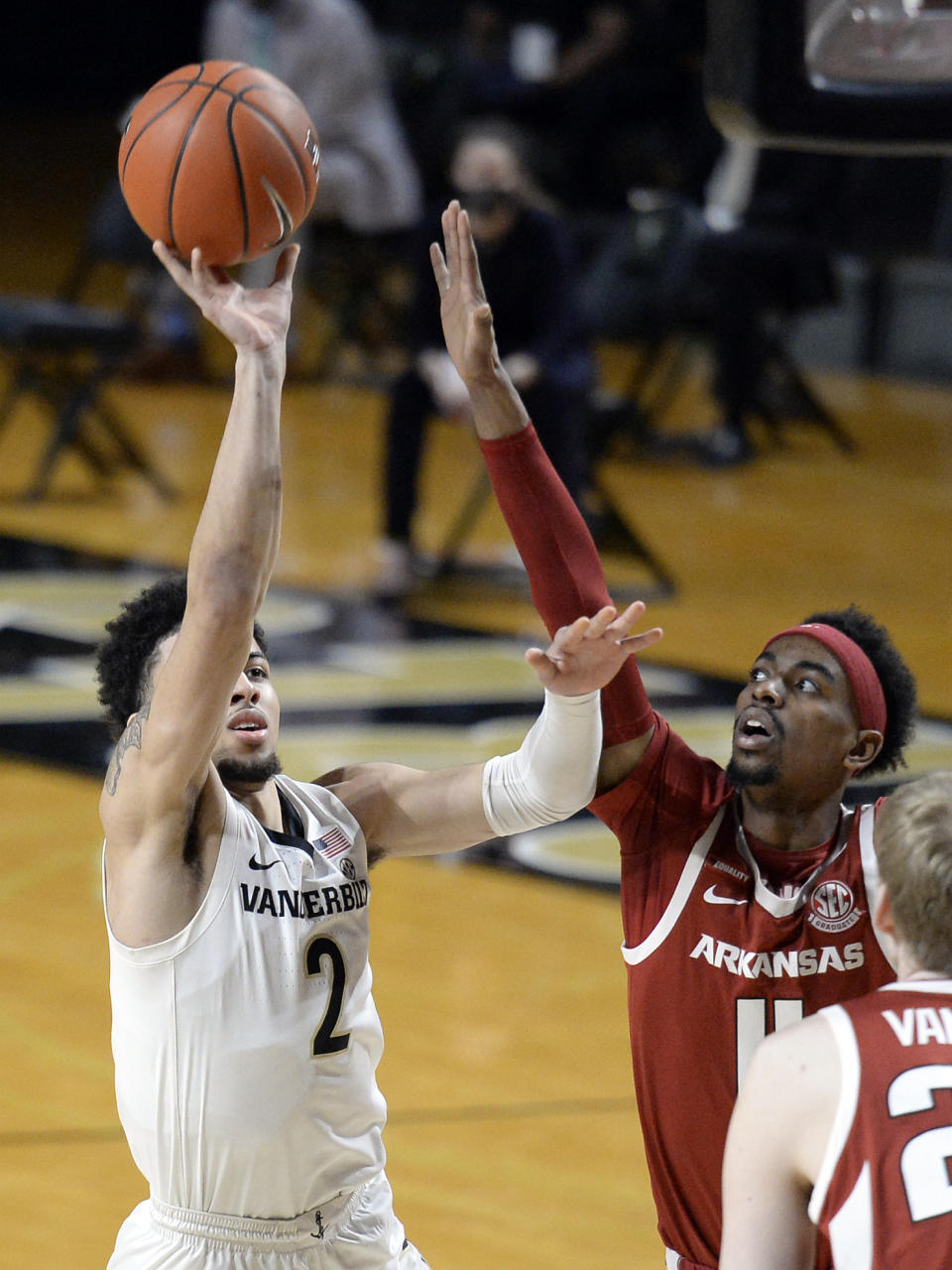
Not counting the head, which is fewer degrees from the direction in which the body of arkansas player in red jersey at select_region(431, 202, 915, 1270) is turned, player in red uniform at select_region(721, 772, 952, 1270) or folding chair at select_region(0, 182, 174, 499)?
the player in red uniform

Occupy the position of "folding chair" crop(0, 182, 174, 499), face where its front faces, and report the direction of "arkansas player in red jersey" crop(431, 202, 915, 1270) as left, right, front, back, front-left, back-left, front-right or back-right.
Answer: front-left

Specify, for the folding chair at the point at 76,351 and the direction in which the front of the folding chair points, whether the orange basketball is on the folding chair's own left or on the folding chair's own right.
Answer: on the folding chair's own left

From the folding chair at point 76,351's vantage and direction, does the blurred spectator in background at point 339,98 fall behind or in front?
behind

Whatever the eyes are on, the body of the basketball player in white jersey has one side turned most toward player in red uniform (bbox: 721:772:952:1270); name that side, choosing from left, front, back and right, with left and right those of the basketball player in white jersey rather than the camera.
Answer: front

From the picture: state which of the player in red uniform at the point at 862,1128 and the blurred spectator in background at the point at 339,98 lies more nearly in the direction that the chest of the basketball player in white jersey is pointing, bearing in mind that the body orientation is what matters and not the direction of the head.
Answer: the player in red uniform

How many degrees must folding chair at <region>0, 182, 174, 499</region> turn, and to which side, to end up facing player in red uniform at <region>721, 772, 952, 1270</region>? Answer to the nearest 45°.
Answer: approximately 45° to its left

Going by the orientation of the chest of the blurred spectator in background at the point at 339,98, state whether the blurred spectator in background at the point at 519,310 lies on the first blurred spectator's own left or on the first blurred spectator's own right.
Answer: on the first blurred spectator's own left

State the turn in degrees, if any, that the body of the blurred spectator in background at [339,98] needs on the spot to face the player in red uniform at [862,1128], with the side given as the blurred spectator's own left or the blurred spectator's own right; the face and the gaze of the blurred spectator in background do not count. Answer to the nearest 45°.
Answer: approximately 45° to the blurred spectator's own left

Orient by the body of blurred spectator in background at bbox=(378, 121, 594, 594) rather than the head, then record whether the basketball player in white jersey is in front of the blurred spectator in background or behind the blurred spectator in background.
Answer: in front

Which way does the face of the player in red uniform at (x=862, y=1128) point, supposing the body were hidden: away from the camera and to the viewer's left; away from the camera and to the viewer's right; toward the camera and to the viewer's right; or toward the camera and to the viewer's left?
away from the camera and to the viewer's left

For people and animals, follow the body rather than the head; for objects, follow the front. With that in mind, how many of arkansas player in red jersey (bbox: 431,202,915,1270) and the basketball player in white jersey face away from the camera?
0

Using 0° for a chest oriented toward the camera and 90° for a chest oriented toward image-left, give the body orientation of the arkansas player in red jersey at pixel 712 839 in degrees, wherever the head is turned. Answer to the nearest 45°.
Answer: approximately 0°

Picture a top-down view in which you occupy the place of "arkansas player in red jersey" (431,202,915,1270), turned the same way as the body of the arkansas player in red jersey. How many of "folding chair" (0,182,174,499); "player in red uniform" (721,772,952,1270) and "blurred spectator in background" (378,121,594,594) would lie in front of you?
1

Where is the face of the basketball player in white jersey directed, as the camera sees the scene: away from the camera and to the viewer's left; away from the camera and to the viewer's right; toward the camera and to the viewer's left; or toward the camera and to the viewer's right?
toward the camera and to the viewer's right
